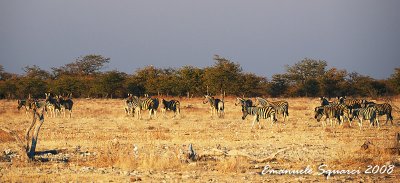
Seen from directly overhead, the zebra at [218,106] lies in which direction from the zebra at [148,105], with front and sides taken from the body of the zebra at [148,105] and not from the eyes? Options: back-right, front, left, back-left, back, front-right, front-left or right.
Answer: back

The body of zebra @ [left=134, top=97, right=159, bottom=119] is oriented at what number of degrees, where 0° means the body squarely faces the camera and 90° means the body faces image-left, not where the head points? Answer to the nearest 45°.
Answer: approximately 90°

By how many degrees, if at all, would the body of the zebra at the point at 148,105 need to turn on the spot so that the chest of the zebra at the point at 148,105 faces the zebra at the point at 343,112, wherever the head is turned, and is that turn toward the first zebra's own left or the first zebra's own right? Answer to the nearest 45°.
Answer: approximately 135° to the first zebra's own left
